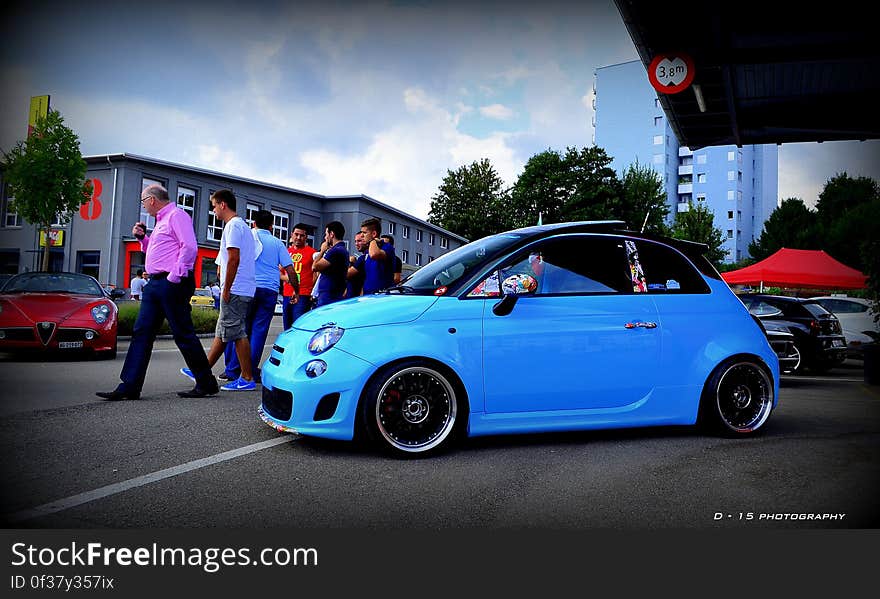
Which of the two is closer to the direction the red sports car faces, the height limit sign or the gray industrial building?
the height limit sign

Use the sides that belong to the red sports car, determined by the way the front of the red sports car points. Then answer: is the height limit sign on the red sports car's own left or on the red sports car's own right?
on the red sports car's own left

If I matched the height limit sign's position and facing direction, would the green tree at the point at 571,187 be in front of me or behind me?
behind

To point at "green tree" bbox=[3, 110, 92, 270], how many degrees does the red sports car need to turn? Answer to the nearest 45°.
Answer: approximately 180°

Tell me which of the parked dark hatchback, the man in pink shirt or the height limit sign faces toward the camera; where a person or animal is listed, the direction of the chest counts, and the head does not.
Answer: the height limit sign
